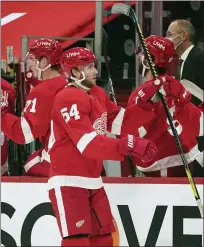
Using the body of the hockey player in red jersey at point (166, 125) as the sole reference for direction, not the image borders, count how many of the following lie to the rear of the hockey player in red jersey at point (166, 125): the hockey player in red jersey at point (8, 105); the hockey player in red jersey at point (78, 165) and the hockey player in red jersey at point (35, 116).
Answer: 0

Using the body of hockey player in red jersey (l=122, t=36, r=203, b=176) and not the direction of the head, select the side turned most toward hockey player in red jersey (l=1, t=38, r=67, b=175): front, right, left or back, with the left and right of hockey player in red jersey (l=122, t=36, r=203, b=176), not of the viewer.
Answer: front

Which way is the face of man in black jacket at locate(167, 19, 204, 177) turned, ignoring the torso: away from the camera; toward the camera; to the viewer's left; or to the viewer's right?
to the viewer's left

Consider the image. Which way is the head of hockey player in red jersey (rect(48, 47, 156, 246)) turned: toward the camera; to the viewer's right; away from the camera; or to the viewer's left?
to the viewer's right

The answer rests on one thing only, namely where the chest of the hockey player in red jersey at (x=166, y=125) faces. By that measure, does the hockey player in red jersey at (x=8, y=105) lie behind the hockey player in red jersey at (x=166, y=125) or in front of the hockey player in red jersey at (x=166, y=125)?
in front

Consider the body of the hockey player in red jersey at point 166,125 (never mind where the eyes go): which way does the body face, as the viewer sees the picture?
to the viewer's left
